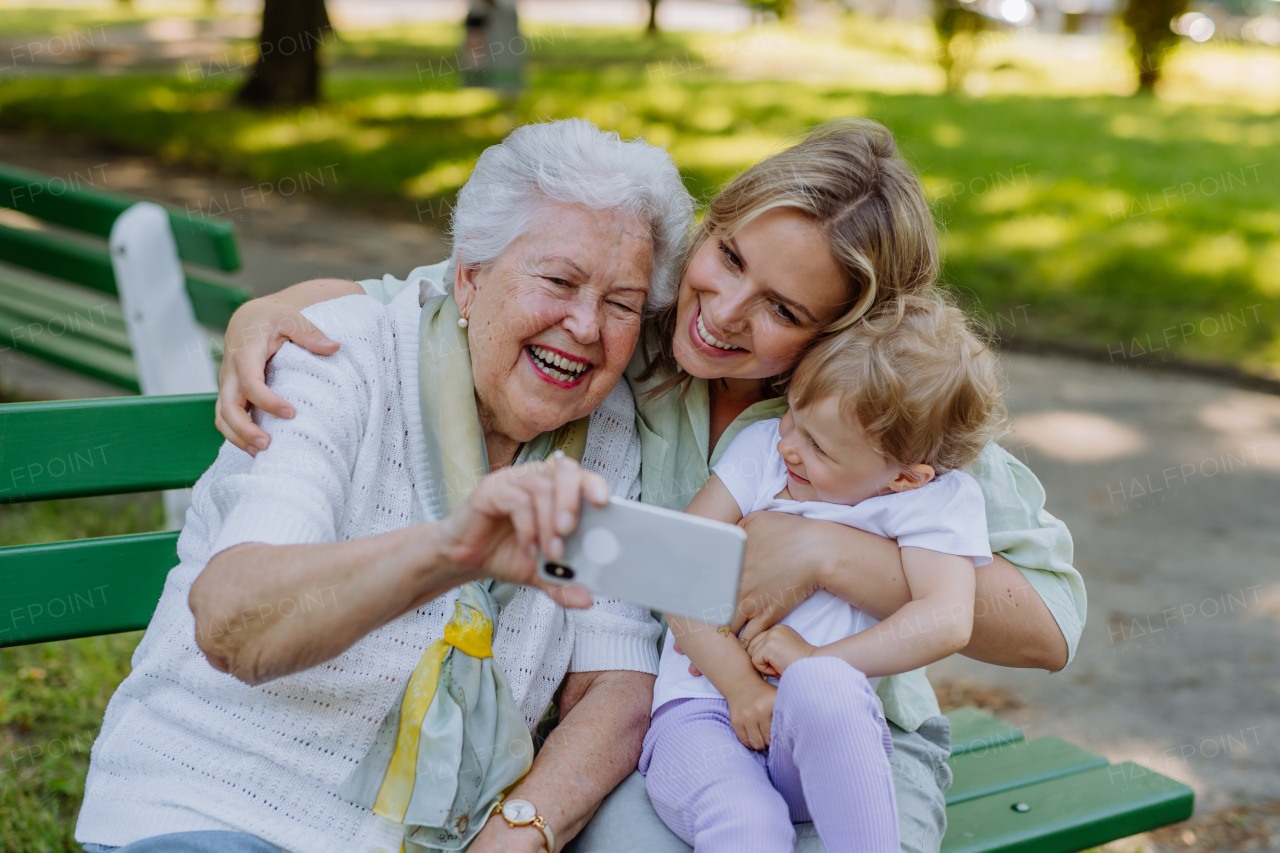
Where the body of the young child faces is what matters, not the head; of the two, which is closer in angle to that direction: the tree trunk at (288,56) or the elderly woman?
the elderly woman

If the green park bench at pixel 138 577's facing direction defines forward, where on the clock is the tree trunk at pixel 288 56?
The tree trunk is roughly at 7 o'clock from the green park bench.

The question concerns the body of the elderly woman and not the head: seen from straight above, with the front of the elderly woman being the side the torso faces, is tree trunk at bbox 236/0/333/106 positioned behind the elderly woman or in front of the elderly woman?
behind

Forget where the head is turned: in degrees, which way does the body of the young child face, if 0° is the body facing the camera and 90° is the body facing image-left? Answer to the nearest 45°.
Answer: approximately 0°

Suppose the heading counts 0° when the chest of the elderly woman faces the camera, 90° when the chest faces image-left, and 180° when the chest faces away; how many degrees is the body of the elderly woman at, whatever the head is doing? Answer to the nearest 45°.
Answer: approximately 315°
